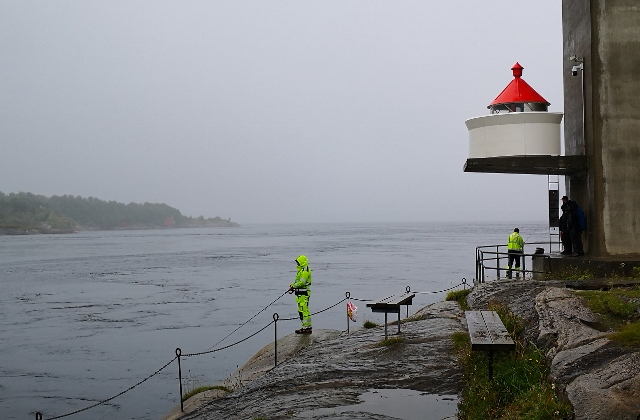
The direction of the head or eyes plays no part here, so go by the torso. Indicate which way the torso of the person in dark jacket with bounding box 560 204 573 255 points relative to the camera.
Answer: to the viewer's left

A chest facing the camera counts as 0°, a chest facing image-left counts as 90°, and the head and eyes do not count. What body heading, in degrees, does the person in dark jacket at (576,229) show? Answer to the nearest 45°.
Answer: approximately 90°

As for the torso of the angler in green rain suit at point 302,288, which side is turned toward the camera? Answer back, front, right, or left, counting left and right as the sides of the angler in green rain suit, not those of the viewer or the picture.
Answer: left

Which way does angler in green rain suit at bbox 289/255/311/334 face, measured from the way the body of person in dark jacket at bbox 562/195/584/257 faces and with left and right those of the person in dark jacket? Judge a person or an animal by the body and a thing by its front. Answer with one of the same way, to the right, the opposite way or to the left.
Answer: the same way

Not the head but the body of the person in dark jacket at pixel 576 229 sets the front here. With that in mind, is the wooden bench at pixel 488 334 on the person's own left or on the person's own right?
on the person's own left
